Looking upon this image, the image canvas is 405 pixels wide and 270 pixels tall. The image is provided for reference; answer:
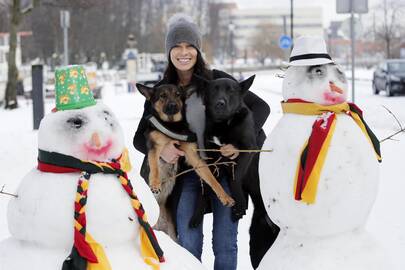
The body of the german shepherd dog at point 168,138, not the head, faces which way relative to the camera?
toward the camera

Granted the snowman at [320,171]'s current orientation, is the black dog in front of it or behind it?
behind

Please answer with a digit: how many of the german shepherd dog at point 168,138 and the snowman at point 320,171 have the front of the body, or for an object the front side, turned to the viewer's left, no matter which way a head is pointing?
0

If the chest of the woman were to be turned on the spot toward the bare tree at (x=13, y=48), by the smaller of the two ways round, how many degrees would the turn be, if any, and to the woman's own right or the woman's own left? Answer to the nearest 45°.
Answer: approximately 180°

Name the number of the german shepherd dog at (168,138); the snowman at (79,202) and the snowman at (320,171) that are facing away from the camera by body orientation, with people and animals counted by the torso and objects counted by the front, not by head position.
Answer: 0

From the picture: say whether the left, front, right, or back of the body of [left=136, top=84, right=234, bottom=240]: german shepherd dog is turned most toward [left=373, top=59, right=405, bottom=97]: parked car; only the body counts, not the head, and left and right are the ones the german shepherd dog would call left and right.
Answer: back

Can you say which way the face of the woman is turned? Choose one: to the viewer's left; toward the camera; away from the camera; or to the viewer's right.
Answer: toward the camera

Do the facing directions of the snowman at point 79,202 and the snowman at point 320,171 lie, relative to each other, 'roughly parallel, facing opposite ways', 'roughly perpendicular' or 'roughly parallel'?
roughly parallel

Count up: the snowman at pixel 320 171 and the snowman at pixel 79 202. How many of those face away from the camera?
0

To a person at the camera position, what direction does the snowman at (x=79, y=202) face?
facing the viewer and to the right of the viewer

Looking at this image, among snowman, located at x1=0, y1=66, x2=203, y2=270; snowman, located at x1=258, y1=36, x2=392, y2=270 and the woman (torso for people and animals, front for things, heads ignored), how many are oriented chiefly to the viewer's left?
0
